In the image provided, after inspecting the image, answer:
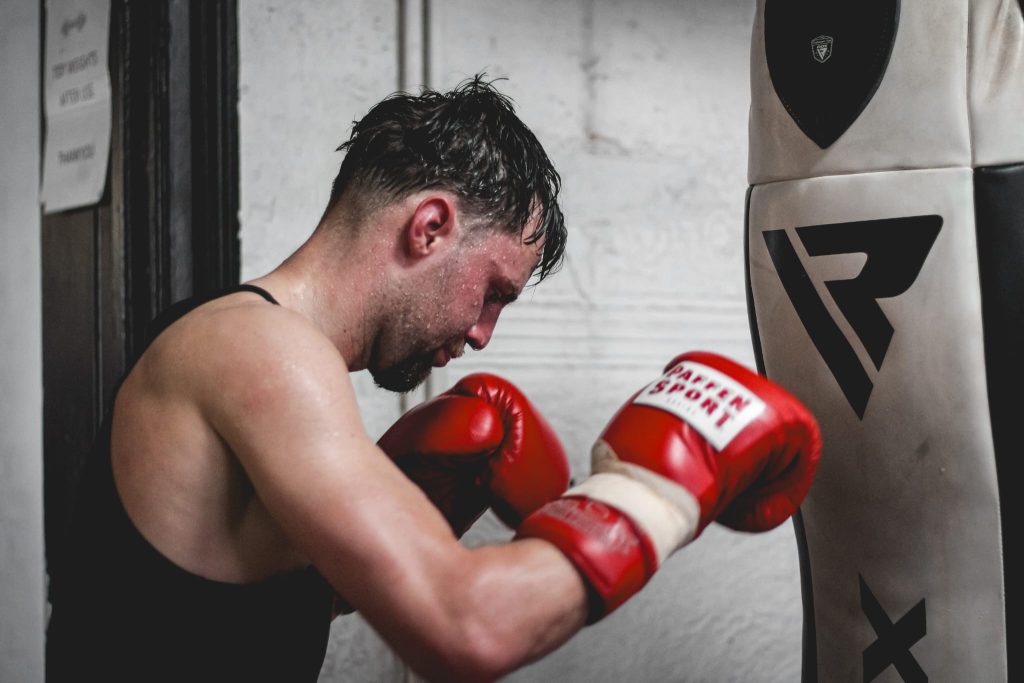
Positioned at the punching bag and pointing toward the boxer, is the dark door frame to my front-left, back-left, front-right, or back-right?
front-right

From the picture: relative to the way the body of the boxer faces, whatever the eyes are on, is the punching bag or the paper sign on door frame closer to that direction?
the punching bag

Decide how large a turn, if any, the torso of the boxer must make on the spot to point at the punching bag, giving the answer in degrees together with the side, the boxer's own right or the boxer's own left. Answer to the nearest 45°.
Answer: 0° — they already face it

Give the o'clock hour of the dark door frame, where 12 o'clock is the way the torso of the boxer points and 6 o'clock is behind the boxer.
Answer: The dark door frame is roughly at 8 o'clock from the boxer.

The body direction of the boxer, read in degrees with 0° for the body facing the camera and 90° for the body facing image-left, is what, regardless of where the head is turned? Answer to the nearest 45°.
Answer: approximately 270°

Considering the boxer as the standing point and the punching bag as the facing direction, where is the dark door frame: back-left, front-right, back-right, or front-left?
back-left

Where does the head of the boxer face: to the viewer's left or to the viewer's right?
to the viewer's right

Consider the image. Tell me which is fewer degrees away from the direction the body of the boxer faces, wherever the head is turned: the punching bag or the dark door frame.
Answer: the punching bag

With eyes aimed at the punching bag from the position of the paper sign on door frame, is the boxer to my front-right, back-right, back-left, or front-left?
front-right

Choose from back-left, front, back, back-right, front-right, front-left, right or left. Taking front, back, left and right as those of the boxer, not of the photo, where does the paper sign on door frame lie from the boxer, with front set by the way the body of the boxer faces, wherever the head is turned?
back-left
